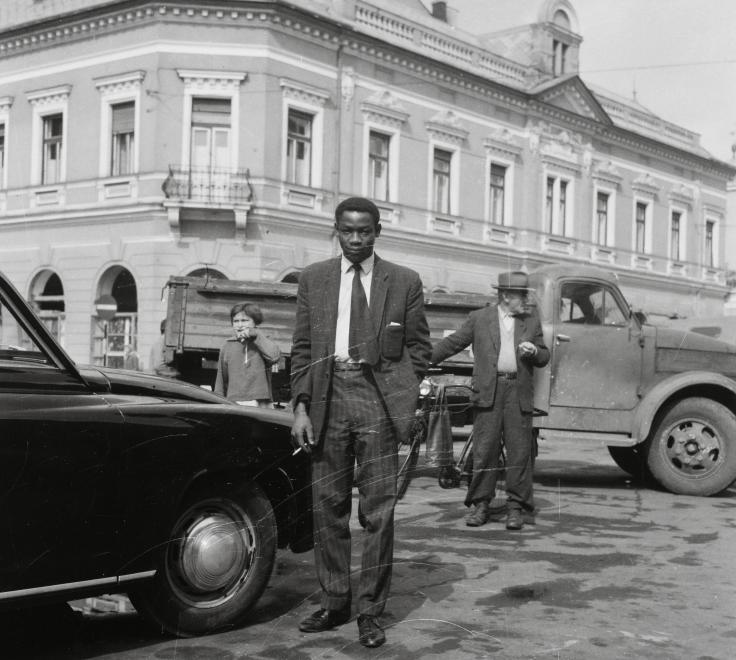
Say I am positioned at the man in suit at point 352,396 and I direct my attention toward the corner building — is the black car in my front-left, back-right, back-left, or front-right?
back-left

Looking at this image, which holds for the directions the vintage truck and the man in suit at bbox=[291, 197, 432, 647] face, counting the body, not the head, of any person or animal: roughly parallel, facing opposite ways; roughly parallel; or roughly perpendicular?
roughly perpendicular

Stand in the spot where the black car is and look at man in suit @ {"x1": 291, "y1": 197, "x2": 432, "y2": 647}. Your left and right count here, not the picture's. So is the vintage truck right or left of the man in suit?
left

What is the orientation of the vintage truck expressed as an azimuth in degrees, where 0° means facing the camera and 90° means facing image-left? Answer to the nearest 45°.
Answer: approximately 270°

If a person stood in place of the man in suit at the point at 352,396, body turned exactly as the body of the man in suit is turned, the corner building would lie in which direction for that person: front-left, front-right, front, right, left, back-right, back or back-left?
back

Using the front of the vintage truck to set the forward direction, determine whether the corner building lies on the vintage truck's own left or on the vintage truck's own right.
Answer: on the vintage truck's own left

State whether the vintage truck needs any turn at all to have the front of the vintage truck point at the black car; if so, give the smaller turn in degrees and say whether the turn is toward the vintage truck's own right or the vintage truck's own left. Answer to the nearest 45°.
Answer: approximately 135° to the vintage truck's own right
